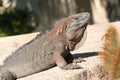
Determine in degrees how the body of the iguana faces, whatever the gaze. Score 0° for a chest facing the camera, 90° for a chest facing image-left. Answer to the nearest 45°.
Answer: approximately 270°

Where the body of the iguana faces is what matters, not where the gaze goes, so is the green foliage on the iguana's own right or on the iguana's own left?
on the iguana's own left

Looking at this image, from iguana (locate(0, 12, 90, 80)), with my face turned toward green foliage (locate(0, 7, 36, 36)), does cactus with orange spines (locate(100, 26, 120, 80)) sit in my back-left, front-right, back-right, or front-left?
back-right

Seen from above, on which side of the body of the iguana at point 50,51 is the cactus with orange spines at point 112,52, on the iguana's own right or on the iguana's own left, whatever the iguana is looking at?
on the iguana's own right

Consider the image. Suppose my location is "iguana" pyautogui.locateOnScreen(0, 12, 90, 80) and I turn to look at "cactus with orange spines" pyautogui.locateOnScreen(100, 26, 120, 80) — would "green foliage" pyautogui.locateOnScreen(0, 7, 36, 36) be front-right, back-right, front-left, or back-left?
back-left
